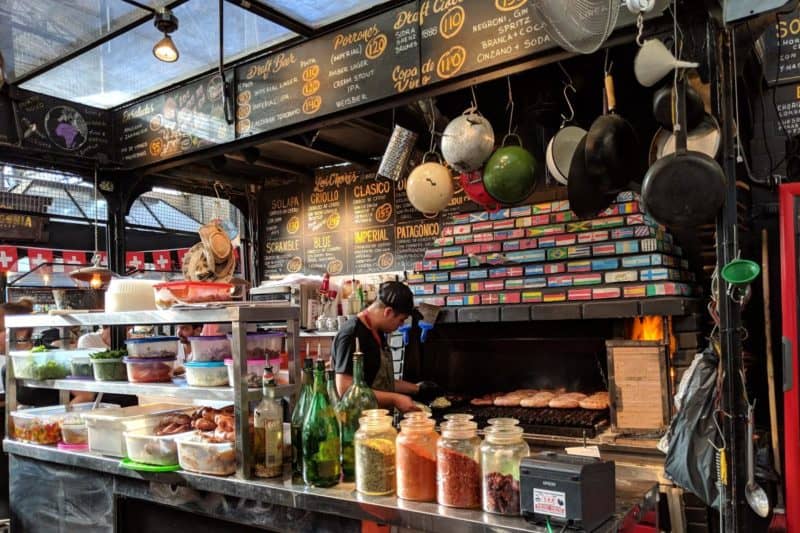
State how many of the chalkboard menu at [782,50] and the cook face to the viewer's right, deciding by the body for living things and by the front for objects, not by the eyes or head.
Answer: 1

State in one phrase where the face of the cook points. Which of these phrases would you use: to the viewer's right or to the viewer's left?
to the viewer's right

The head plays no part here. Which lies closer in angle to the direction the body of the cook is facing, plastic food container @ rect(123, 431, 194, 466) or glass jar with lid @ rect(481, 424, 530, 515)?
the glass jar with lid

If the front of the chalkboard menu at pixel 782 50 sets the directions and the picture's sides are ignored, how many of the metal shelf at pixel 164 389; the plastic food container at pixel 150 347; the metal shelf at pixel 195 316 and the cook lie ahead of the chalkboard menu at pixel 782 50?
4

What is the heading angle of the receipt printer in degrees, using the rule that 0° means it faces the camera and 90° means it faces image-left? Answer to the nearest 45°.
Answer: approximately 45°

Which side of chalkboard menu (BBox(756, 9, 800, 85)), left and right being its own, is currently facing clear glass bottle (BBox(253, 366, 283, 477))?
front

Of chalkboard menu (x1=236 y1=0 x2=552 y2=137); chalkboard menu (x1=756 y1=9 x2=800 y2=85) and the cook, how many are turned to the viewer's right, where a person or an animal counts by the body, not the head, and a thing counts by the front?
1

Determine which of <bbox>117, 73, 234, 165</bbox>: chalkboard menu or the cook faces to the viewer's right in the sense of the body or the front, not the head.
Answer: the cook

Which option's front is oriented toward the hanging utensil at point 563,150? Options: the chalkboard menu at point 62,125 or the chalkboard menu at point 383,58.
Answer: the chalkboard menu at point 62,125

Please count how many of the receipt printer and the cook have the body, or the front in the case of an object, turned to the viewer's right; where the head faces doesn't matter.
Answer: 1

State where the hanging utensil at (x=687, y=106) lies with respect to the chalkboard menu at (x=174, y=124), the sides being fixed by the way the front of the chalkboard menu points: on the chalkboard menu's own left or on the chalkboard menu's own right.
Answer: on the chalkboard menu's own left

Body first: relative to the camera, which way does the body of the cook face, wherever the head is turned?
to the viewer's right
